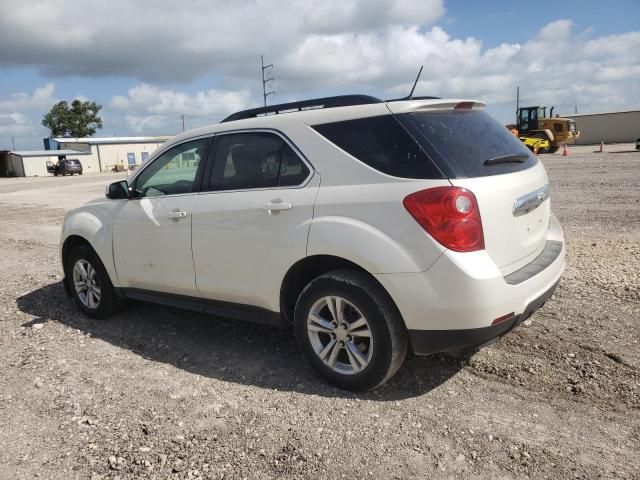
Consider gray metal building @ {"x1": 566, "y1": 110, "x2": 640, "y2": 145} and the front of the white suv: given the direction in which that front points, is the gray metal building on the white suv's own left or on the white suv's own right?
on the white suv's own right

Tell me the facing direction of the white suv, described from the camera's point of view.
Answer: facing away from the viewer and to the left of the viewer

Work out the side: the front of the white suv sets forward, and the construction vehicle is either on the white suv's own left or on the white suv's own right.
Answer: on the white suv's own right
